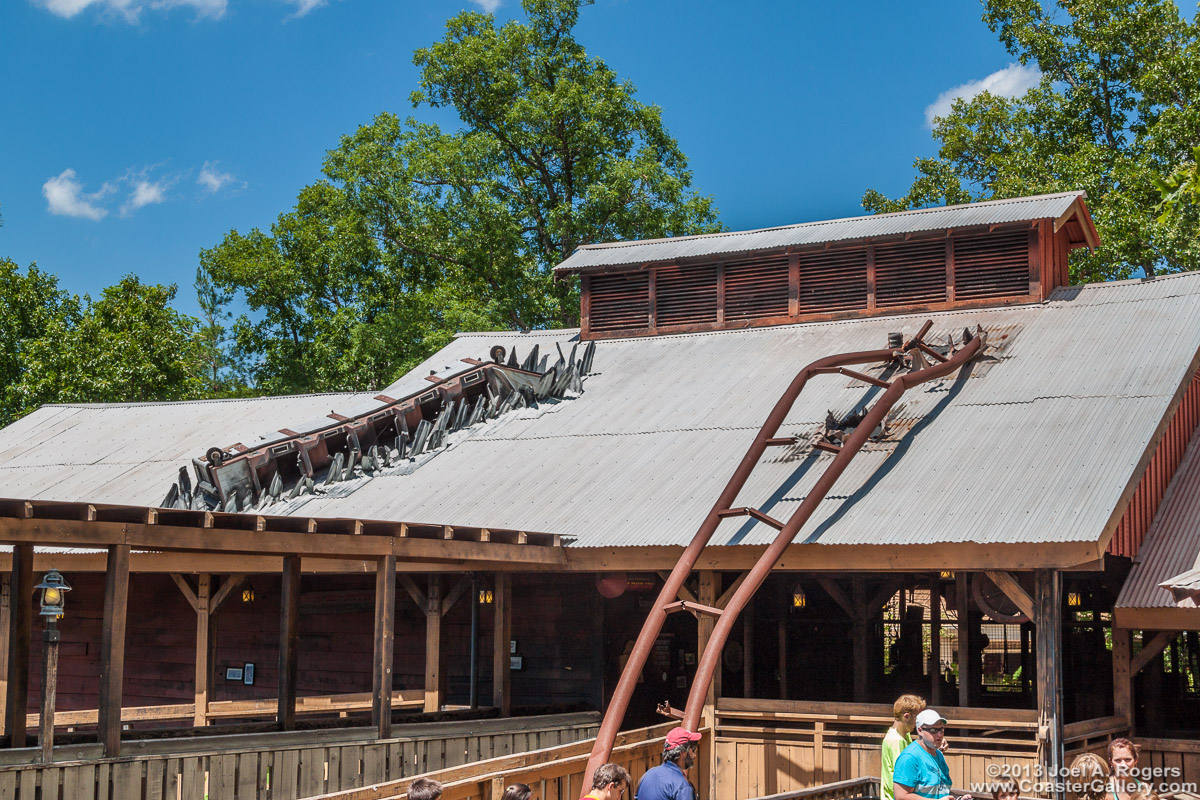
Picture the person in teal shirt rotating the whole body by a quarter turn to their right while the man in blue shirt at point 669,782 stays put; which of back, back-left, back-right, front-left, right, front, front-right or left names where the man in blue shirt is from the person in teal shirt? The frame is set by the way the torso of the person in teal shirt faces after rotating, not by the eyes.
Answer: front

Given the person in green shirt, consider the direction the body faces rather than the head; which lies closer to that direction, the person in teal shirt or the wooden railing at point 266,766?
the person in teal shirt

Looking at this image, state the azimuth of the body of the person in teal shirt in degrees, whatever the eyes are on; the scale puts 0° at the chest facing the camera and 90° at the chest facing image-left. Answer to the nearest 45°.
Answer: approximately 315°

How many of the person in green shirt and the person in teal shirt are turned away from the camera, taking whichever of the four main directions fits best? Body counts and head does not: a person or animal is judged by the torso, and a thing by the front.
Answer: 0

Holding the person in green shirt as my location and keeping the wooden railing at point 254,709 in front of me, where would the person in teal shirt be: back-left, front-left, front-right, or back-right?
back-left

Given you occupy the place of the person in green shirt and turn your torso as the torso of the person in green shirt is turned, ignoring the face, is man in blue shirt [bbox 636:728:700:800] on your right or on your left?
on your right
